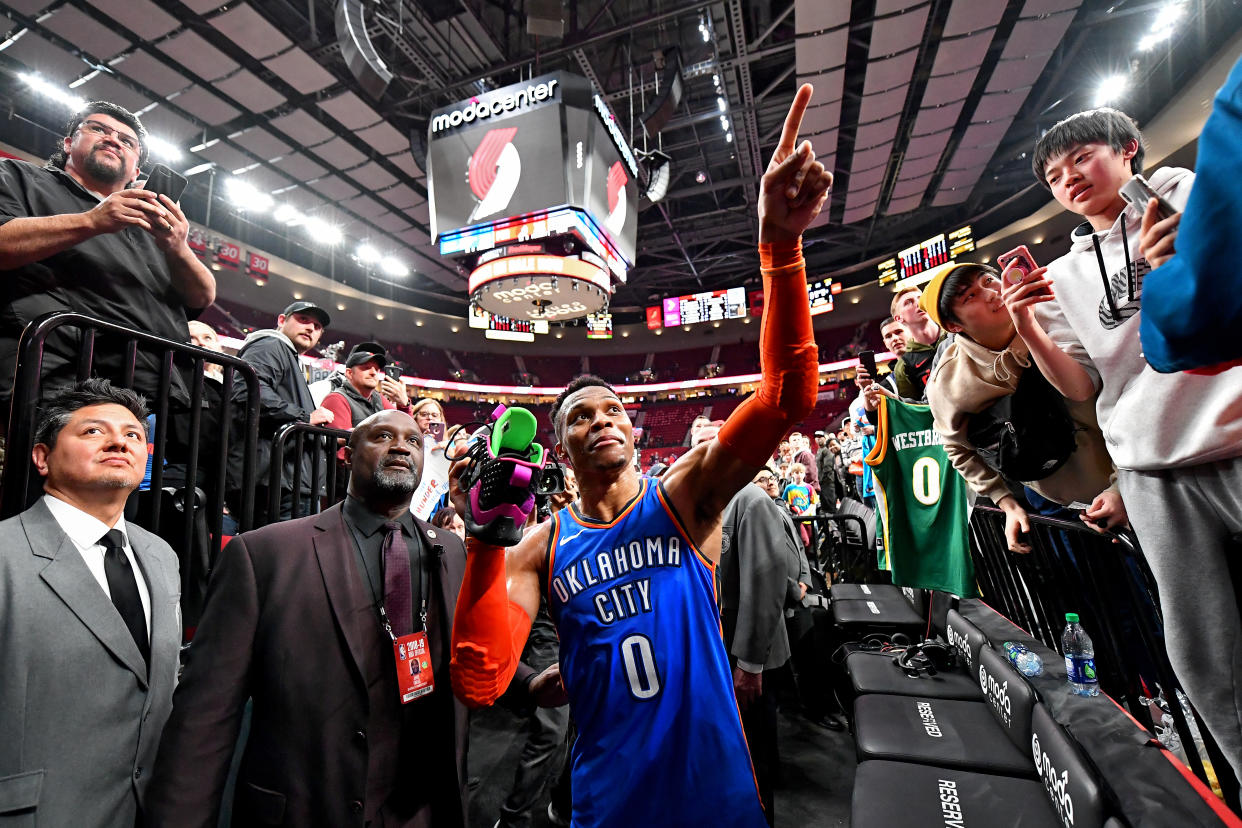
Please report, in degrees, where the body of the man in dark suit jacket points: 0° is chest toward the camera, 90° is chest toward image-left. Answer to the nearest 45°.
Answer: approximately 315°

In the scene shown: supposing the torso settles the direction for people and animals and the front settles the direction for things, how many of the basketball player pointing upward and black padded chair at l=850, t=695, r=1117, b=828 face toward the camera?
1

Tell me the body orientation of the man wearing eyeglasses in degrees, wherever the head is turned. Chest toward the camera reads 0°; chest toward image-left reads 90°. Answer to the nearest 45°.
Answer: approximately 315°

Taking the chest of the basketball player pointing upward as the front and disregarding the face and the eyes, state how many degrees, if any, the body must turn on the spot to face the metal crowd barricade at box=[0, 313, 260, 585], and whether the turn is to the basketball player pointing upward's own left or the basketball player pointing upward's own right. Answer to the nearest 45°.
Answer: approximately 90° to the basketball player pointing upward's own right

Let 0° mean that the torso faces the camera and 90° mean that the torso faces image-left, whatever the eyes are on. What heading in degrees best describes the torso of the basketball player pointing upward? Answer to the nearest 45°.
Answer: approximately 0°

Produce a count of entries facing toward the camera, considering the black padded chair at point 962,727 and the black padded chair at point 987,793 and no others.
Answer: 0

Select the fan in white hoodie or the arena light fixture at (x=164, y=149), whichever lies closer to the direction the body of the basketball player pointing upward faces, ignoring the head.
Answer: the fan in white hoodie

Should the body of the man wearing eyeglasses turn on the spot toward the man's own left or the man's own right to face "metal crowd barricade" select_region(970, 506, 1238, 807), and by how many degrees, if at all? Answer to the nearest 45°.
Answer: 0° — they already face it

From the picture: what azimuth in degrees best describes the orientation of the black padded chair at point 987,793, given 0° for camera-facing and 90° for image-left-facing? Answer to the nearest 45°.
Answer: approximately 90°

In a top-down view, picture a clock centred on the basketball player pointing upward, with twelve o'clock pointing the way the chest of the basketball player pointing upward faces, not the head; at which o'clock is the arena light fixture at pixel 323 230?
The arena light fixture is roughly at 5 o'clock from the basketball player pointing upward.

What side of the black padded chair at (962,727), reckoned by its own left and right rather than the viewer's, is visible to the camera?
left
